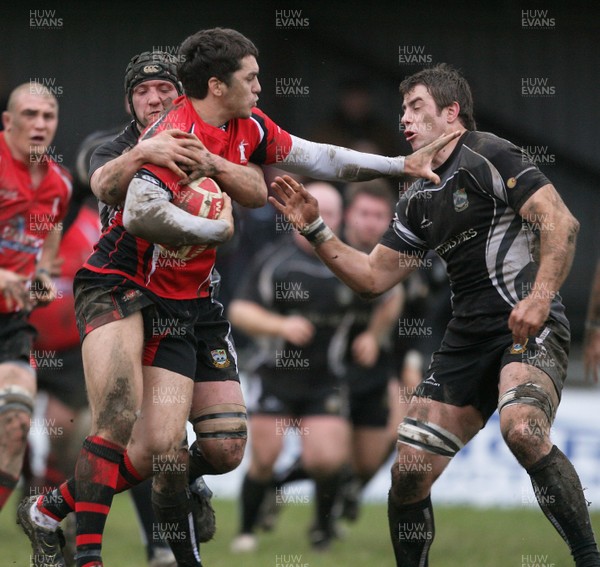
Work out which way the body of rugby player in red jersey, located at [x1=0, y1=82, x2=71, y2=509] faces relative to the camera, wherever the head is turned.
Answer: toward the camera

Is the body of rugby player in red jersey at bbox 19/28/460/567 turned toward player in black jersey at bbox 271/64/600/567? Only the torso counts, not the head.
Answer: no

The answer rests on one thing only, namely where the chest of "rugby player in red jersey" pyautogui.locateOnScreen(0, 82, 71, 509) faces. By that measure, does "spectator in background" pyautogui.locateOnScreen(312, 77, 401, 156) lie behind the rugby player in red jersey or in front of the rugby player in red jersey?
behind

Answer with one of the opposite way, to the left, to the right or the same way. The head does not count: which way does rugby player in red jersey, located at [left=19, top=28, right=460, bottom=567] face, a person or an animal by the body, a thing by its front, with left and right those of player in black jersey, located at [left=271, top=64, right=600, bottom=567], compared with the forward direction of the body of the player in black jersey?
to the left

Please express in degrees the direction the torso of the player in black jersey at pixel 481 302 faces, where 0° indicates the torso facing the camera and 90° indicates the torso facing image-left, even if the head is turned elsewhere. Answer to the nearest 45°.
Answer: approximately 45°

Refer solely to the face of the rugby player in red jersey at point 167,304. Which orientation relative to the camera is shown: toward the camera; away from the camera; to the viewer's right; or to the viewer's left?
to the viewer's right

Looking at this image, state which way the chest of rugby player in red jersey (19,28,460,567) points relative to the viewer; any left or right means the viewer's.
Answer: facing the viewer and to the right of the viewer

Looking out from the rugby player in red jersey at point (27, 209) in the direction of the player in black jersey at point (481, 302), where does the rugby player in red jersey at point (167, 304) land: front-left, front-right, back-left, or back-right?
front-right

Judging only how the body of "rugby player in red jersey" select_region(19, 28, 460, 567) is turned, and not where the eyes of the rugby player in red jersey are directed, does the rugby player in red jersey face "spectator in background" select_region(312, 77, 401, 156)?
no
